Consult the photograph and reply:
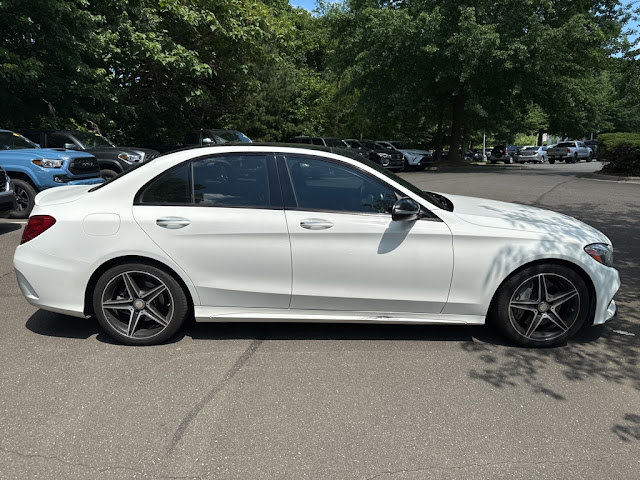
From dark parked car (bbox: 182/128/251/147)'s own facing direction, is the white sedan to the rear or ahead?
ahead

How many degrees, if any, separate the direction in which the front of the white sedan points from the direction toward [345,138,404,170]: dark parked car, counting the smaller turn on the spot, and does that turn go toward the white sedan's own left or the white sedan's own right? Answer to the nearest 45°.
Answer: approximately 90° to the white sedan's own left

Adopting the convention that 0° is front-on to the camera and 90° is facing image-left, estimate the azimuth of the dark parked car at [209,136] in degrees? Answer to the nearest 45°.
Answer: approximately 315°

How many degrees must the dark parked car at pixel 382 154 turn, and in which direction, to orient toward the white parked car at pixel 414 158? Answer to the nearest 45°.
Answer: approximately 90° to its left

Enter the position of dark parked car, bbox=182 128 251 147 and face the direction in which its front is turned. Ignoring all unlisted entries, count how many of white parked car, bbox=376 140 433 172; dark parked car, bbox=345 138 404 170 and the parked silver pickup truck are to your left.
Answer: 3

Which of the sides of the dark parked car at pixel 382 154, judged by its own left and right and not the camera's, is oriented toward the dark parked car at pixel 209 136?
right

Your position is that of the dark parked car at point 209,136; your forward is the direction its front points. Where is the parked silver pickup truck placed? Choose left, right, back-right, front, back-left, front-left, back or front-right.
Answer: left

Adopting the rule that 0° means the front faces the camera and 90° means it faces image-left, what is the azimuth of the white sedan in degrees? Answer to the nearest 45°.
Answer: approximately 270°

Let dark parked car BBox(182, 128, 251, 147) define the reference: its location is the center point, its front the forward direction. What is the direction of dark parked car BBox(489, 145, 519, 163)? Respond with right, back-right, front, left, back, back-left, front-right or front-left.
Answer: left

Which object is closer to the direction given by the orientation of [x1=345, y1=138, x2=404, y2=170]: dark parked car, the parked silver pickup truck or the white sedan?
the white sedan

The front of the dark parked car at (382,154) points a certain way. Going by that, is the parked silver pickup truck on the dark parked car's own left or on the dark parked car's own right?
on the dark parked car's own left

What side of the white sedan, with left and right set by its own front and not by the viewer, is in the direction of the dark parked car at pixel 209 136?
left

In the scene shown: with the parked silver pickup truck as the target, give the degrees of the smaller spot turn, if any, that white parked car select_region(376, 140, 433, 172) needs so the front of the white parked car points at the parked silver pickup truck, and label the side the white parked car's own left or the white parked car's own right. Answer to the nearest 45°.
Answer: approximately 90° to the white parked car's own left

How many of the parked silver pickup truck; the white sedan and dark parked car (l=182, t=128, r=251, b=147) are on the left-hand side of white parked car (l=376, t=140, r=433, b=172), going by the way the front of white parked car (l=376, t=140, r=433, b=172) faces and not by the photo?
1
